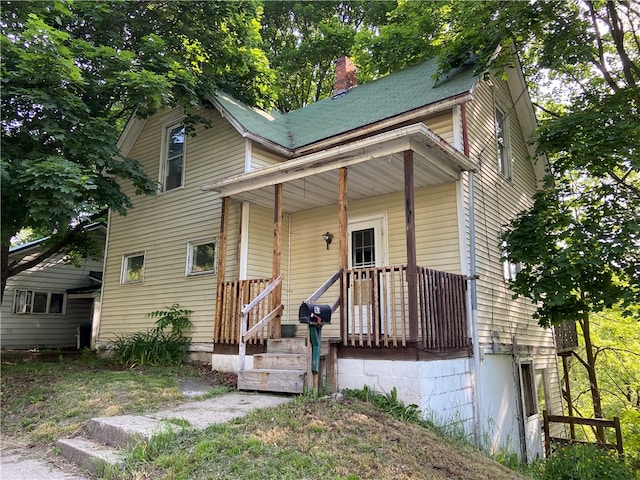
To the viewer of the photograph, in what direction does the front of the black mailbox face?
facing the viewer and to the left of the viewer

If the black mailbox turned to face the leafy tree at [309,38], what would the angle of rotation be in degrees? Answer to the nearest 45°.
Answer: approximately 135° to its right

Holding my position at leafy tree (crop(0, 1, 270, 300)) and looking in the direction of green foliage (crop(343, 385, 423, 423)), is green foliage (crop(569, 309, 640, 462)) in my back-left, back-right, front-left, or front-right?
front-left

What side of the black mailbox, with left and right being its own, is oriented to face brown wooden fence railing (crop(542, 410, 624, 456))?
back
